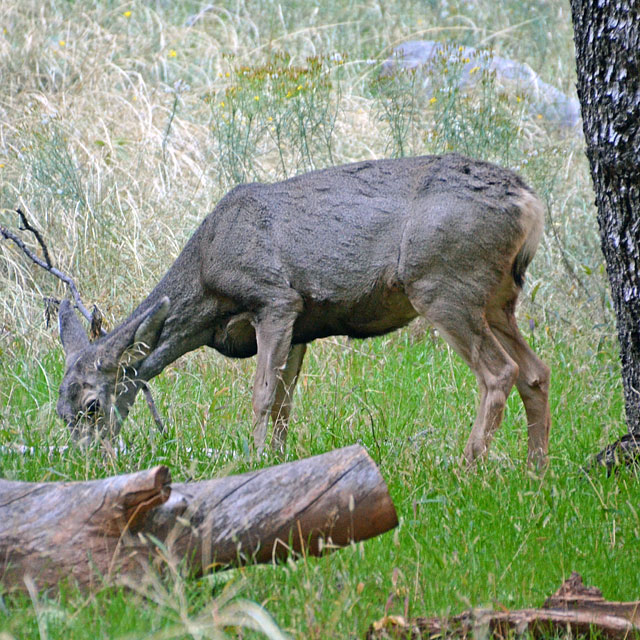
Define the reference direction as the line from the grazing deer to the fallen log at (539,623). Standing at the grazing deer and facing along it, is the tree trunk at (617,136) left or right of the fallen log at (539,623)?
left

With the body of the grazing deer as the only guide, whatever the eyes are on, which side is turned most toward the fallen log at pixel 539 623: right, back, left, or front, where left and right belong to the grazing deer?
left

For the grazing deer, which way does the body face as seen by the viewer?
to the viewer's left

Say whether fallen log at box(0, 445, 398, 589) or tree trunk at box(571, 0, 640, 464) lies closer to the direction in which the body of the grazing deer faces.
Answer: the fallen log

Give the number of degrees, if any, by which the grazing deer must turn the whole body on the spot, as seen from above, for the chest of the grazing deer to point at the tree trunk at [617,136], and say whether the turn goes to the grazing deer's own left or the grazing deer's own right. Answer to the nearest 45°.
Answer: approximately 135° to the grazing deer's own left
